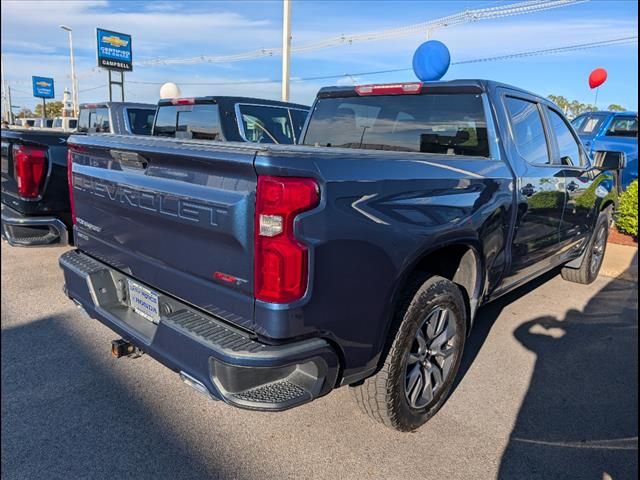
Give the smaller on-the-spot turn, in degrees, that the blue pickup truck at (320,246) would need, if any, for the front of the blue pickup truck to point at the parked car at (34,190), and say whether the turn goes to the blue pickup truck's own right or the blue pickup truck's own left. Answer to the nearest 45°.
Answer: approximately 90° to the blue pickup truck's own left

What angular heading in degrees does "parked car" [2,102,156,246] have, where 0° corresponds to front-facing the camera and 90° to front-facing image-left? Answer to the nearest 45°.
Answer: approximately 225°

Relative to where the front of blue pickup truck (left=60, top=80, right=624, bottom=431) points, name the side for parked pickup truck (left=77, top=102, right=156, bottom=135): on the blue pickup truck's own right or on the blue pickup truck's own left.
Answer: on the blue pickup truck's own left

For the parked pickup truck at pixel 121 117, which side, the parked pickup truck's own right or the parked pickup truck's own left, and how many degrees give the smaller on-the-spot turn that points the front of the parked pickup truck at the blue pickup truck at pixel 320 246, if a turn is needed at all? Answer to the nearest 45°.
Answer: approximately 135° to the parked pickup truck's own right

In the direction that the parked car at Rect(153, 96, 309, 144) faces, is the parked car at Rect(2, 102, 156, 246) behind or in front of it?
behind

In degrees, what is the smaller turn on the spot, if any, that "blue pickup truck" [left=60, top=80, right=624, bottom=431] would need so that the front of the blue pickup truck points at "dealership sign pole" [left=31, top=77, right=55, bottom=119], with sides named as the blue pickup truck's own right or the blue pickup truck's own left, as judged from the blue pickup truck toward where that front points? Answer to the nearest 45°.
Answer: approximately 90° to the blue pickup truck's own left

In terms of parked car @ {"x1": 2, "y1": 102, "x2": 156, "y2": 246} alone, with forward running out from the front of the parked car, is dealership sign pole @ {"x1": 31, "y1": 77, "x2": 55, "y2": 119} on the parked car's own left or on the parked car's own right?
on the parked car's own left

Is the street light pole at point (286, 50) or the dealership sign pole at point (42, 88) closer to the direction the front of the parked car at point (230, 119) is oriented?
the street light pole
